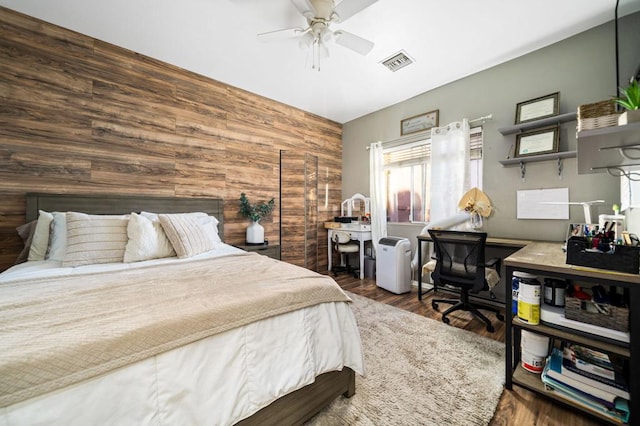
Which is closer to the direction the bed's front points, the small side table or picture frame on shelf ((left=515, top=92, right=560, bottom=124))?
the picture frame on shelf

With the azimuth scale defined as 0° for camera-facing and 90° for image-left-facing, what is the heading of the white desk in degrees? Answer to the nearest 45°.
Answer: approximately 45°

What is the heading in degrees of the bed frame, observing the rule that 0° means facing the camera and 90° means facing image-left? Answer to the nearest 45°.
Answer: approximately 315°

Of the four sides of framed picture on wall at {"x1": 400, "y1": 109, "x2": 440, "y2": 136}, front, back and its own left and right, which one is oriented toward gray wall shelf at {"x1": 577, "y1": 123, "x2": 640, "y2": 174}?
left

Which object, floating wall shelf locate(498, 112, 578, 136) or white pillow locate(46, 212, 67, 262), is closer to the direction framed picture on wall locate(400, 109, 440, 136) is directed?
the white pillow

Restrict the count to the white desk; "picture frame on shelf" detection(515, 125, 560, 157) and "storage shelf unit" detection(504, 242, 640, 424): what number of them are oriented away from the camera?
0

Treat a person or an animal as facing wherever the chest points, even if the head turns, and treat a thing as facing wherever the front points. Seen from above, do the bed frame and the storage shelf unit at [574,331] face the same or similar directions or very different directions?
very different directions

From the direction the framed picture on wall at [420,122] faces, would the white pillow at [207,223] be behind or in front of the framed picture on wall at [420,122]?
in front

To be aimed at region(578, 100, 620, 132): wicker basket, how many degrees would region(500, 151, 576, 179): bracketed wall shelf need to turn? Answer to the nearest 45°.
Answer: approximately 45° to its left

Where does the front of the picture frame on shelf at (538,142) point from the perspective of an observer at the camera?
facing the viewer and to the left of the viewer

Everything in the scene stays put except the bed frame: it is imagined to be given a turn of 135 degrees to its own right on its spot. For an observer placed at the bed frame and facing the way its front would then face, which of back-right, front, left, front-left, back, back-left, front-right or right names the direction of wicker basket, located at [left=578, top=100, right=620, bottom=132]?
back-left

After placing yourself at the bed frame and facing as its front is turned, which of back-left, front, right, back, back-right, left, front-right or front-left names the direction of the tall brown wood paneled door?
left

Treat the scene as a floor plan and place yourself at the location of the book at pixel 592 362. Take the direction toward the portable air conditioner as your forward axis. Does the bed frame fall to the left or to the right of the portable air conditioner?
left

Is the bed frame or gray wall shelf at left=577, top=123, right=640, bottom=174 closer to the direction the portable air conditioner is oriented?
the bed frame
